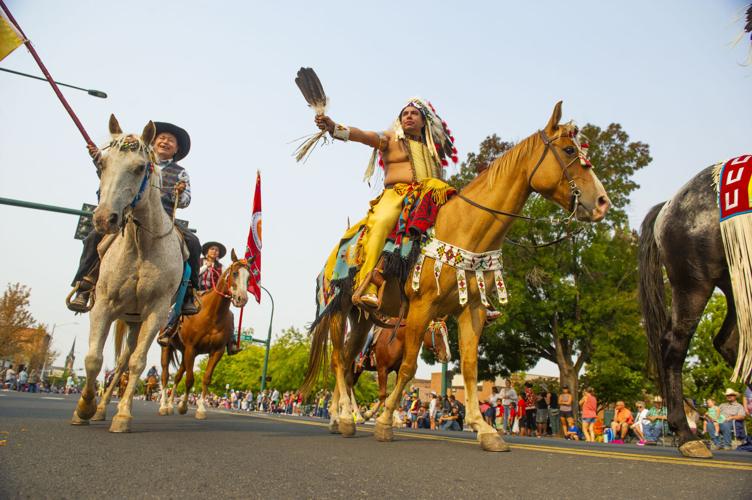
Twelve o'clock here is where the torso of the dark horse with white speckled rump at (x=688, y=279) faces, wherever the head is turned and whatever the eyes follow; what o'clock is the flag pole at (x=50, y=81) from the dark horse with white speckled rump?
The flag pole is roughly at 5 o'clock from the dark horse with white speckled rump.

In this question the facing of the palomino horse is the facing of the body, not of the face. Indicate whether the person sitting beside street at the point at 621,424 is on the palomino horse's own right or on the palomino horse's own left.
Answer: on the palomino horse's own left

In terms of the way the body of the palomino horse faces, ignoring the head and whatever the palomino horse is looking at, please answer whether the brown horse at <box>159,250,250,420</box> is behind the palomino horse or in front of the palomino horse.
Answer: behind

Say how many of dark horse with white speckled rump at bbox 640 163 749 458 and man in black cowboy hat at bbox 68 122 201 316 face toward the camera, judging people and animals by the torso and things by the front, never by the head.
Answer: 1

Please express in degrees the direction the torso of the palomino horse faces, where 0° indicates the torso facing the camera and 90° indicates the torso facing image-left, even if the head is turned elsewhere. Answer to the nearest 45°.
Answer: approximately 315°

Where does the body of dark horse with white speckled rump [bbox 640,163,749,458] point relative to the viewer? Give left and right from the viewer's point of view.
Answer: facing to the right of the viewer

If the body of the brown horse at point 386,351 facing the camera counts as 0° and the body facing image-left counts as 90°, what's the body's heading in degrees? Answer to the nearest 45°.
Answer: approximately 315°

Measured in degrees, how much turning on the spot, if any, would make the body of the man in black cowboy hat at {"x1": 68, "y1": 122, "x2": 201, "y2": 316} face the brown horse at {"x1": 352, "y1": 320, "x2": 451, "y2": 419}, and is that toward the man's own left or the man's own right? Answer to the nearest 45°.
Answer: approximately 135° to the man's own left

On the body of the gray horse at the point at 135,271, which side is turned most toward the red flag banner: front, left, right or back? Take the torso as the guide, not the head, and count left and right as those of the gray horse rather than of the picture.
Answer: back

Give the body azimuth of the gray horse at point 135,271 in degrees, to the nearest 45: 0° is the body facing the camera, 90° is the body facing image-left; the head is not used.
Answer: approximately 0°

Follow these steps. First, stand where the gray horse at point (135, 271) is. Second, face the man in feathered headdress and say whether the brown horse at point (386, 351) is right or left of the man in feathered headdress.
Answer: left
